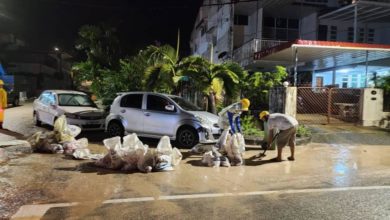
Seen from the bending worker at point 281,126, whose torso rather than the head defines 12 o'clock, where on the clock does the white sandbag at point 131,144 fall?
The white sandbag is roughly at 11 o'clock from the bending worker.

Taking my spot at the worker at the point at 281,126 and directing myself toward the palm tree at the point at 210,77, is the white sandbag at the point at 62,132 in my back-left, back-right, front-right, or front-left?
front-left

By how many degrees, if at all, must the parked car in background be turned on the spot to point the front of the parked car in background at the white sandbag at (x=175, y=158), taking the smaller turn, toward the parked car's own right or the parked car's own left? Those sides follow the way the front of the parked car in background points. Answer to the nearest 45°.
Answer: approximately 45° to the parked car's own right

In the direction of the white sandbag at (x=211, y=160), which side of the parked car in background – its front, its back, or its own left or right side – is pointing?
front

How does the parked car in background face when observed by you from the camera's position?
facing the viewer and to the right of the viewer

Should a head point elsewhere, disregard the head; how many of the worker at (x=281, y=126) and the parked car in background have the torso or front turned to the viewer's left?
1

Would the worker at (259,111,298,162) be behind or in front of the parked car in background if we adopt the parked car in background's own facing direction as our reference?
in front

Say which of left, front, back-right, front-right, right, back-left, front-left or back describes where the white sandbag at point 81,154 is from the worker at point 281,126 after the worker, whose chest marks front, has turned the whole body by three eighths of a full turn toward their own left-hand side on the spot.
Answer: back-right

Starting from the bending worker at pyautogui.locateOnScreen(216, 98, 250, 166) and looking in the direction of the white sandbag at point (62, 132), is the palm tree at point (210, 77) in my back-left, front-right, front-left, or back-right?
front-right

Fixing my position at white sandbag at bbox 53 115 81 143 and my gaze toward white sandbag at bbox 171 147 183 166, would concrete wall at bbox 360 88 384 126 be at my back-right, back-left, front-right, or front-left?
front-left

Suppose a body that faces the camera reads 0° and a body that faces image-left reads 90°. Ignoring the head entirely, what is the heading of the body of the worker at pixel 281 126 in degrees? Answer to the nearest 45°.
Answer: approximately 90°

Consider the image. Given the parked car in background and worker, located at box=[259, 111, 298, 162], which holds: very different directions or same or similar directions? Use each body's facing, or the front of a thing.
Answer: very different directions

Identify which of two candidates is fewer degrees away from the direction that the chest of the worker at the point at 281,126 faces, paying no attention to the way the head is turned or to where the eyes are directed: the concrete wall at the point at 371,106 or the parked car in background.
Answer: the parked car in background

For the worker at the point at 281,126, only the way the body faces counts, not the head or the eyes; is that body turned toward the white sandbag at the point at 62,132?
yes

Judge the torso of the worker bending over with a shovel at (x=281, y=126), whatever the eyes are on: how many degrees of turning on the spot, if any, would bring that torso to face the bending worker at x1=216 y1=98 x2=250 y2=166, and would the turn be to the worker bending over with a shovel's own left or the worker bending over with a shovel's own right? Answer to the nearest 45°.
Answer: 0° — they already face them
